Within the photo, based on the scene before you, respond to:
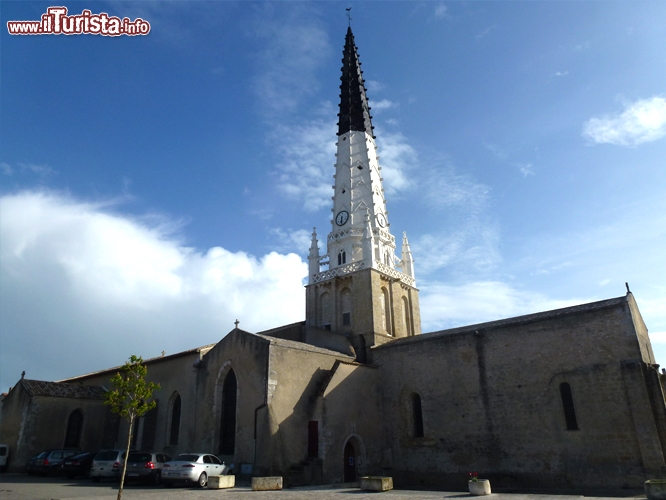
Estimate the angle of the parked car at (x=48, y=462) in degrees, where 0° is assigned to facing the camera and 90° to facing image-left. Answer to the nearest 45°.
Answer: approximately 225°

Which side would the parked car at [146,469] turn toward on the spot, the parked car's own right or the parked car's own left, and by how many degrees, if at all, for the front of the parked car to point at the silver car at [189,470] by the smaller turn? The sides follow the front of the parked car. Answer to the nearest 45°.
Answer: approximately 90° to the parked car's own right

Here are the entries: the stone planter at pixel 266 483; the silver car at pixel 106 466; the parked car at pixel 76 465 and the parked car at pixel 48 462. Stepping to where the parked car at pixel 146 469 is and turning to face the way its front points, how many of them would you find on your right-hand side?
1

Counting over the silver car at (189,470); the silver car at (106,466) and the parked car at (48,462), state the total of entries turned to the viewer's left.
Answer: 0

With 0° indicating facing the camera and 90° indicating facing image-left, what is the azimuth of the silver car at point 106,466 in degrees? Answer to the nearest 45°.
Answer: approximately 225°

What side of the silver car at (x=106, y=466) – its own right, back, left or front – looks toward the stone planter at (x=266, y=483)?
right

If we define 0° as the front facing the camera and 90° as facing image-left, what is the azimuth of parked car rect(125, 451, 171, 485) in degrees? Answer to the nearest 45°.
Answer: approximately 225°

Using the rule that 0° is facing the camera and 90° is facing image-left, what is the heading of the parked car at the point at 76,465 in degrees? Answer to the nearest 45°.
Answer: approximately 225°

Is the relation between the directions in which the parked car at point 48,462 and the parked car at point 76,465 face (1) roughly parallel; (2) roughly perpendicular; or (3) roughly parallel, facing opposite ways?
roughly parallel

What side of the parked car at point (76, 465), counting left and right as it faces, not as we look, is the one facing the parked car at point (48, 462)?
left

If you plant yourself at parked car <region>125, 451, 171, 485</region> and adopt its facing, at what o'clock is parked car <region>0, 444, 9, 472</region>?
parked car <region>0, 444, 9, 472</region> is roughly at 9 o'clock from parked car <region>125, 451, 171, 485</region>.

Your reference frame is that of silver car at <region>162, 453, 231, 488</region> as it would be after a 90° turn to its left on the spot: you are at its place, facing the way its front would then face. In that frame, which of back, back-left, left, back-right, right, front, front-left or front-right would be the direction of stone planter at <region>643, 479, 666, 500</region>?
back

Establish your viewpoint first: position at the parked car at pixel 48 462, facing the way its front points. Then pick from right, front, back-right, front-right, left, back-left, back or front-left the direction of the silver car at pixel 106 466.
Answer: right

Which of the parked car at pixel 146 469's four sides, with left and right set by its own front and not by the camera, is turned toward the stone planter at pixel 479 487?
right

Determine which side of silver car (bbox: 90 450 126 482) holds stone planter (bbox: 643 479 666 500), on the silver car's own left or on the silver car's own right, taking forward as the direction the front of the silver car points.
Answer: on the silver car's own right
